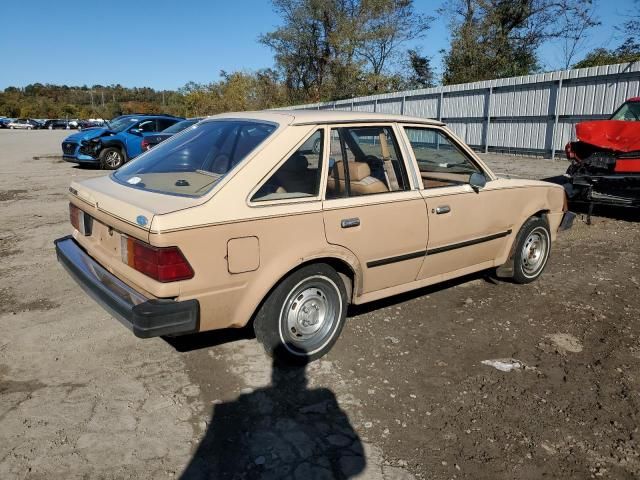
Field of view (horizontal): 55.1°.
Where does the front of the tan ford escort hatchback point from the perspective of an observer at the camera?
facing away from the viewer and to the right of the viewer

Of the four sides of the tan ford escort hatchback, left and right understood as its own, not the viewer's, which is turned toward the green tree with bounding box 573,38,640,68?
front

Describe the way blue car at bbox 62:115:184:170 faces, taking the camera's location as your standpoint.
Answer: facing the viewer and to the left of the viewer

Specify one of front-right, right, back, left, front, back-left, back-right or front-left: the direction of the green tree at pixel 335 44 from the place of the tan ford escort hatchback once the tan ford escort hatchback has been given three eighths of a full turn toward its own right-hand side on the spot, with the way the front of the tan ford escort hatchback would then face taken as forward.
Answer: back

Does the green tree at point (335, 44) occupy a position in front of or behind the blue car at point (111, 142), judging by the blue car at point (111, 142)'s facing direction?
behind

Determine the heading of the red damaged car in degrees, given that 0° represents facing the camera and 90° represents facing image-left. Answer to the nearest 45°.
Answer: approximately 45°

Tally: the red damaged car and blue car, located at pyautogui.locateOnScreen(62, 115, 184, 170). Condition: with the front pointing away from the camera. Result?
0

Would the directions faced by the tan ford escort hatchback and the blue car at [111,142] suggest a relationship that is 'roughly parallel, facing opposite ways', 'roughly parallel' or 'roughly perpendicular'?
roughly parallel, facing opposite ways

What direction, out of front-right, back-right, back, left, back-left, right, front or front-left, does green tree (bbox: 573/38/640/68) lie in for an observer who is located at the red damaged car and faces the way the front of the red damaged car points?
back-right

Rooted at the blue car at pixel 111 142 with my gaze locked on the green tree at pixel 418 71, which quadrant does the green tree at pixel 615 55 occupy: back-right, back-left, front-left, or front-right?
front-right

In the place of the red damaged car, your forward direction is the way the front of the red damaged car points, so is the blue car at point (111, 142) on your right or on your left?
on your right

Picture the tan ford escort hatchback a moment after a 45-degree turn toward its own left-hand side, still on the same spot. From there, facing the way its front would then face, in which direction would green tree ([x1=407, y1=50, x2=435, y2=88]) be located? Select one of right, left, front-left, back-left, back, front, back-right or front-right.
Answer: front

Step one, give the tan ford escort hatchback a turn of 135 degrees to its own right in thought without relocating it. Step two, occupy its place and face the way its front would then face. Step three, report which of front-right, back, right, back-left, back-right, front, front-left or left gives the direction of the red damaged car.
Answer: back-left

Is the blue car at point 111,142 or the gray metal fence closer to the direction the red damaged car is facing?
the blue car
